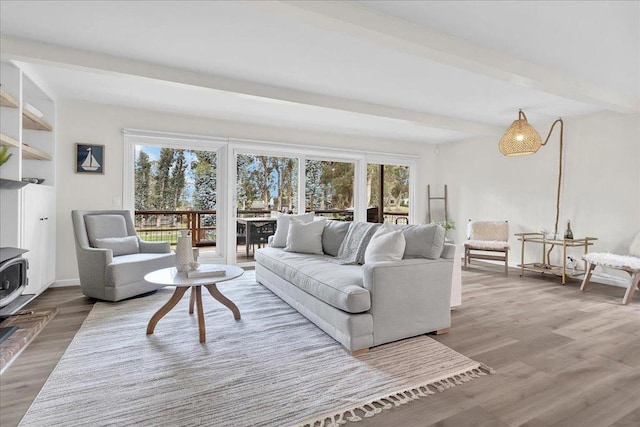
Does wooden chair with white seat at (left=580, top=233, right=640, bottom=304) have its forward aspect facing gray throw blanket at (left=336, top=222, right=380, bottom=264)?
yes
